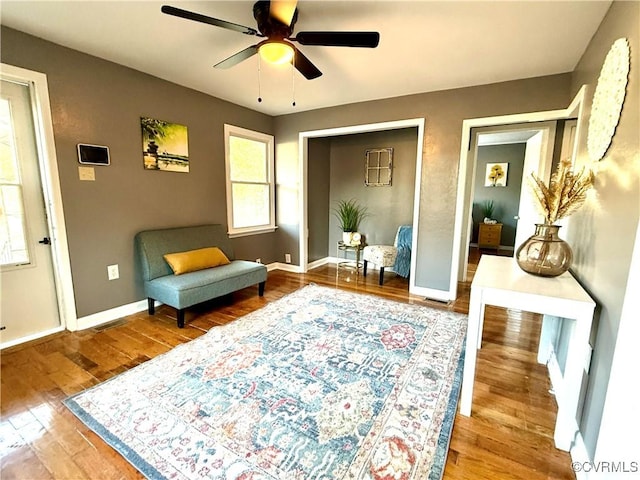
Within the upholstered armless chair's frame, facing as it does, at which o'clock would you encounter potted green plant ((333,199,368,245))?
The potted green plant is roughly at 3 o'clock from the upholstered armless chair.

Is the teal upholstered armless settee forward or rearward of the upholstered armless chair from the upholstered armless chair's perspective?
forward

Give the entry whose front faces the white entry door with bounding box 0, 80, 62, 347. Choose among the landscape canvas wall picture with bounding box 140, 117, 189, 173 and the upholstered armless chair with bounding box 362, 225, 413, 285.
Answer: the upholstered armless chair

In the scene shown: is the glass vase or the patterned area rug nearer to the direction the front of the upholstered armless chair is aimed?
the patterned area rug

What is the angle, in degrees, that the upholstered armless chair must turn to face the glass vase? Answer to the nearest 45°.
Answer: approximately 45° to its left

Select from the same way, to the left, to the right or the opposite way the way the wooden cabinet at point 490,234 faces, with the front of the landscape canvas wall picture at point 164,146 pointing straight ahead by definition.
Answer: to the right

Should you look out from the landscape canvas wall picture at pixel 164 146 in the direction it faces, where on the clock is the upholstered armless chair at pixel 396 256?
The upholstered armless chair is roughly at 11 o'clock from the landscape canvas wall picture.

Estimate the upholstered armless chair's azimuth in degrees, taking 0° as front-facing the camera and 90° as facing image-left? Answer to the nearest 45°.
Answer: approximately 45°

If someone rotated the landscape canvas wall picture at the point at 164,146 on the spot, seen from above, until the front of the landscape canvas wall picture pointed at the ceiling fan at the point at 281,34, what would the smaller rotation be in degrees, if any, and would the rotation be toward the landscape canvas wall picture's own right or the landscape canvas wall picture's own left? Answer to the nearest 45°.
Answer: approximately 45° to the landscape canvas wall picture's own right

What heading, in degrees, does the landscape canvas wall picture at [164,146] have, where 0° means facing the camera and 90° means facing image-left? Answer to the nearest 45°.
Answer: approximately 315°

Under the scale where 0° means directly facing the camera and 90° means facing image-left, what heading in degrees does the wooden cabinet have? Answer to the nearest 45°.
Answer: approximately 0°

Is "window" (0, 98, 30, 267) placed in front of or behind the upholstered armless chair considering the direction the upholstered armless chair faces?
in front

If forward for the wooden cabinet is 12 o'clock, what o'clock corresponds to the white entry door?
The white entry door is roughly at 1 o'clock from the wooden cabinet.
